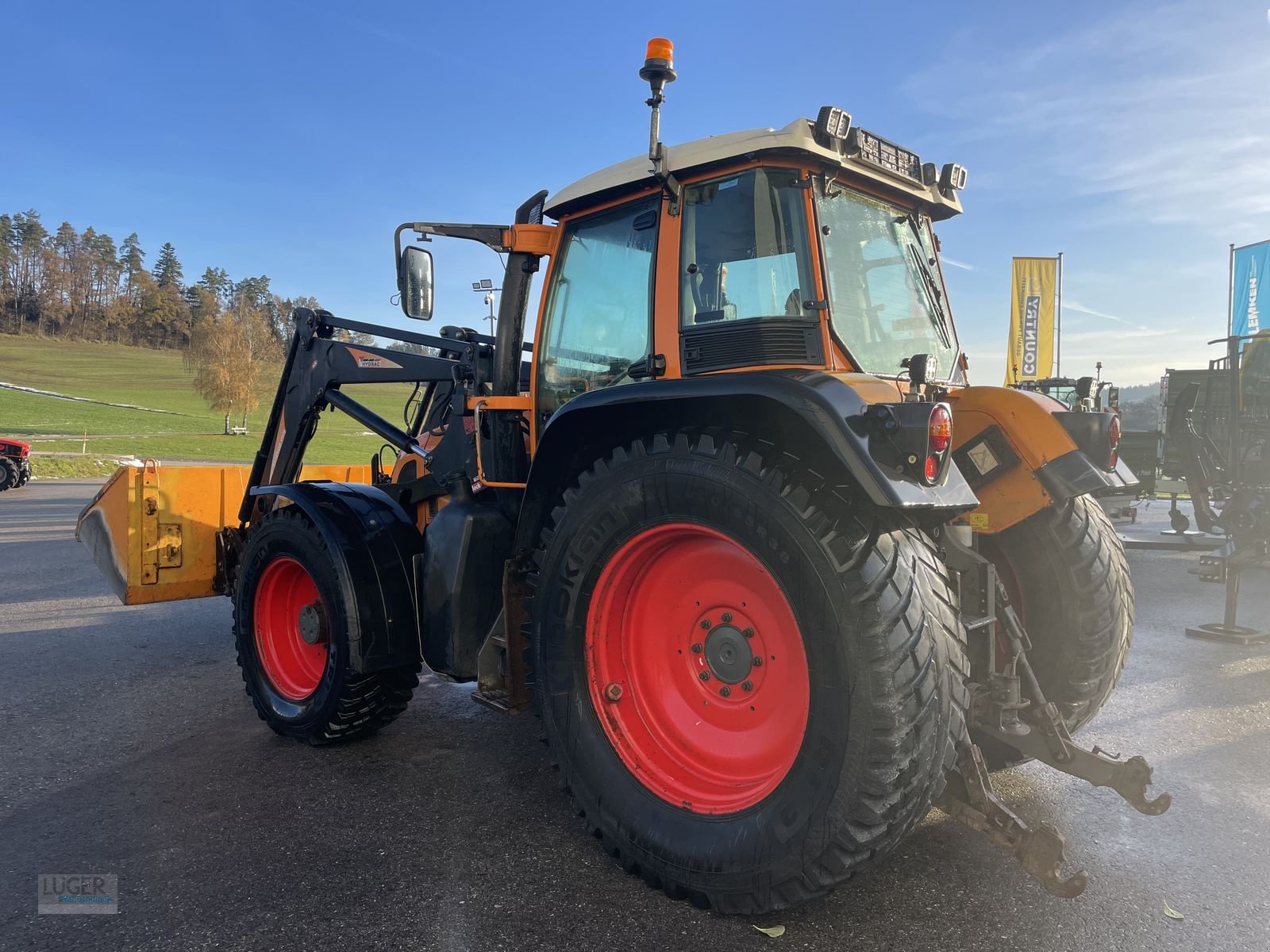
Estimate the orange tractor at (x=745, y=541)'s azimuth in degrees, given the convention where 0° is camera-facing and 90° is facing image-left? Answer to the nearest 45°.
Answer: approximately 135°

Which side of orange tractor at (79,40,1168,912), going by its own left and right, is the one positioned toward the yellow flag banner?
right

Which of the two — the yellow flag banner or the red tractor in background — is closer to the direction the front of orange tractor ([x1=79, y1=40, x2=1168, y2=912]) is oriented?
the red tractor in background

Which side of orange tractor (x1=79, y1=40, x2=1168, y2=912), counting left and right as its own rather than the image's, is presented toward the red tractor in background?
front
